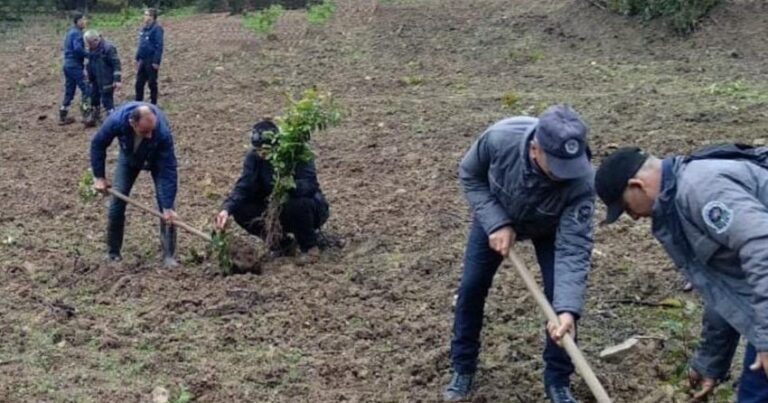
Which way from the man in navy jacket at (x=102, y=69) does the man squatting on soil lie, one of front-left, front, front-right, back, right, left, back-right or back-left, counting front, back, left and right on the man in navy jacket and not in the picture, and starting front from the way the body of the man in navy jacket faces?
front-left

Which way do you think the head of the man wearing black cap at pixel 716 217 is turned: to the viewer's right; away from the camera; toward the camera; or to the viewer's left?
to the viewer's left

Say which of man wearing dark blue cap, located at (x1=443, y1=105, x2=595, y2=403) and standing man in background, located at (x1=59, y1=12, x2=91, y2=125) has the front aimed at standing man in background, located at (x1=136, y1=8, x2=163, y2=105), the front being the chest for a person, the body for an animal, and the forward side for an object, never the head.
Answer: standing man in background, located at (x1=59, y1=12, x2=91, y2=125)

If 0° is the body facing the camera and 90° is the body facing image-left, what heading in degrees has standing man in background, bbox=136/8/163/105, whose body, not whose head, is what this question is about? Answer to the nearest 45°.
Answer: approximately 45°

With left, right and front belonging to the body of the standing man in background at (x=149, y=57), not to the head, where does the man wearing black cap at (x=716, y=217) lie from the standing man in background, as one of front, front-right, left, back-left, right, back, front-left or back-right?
front-left

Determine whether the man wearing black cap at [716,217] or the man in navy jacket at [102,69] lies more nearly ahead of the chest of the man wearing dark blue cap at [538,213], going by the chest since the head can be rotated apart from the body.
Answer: the man wearing black cap

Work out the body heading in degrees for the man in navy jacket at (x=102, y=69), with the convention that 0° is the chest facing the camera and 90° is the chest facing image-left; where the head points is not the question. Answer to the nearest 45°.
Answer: approximately 45°

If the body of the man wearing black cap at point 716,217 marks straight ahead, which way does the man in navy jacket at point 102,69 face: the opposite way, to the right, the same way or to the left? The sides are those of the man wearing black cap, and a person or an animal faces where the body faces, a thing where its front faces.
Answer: to the left

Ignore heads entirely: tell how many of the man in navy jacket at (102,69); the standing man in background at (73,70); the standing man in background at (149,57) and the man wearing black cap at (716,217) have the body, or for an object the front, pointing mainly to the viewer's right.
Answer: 1

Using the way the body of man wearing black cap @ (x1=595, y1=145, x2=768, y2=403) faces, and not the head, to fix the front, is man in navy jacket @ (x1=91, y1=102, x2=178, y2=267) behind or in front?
in front

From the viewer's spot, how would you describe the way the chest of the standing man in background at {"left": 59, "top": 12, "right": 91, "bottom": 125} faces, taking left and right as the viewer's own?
facing to the right of the viewer

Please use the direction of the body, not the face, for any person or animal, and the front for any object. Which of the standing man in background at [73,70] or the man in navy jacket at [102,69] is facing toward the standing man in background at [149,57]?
the standing man in background at [73,70]

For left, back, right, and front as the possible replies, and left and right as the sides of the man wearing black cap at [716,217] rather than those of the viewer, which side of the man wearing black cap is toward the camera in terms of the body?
left

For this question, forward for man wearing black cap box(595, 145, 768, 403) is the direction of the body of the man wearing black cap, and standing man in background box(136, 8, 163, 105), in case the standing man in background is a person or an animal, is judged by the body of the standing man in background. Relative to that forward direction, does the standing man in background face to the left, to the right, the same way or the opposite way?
to the left

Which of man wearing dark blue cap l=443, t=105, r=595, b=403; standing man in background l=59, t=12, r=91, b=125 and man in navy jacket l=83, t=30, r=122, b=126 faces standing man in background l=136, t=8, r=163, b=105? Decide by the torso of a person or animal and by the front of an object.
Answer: standing man in background l=59, t=12, r=91, b=125

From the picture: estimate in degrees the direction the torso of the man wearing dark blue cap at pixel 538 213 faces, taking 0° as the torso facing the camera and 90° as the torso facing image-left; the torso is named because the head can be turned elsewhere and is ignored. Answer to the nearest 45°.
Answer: approximately 315°
